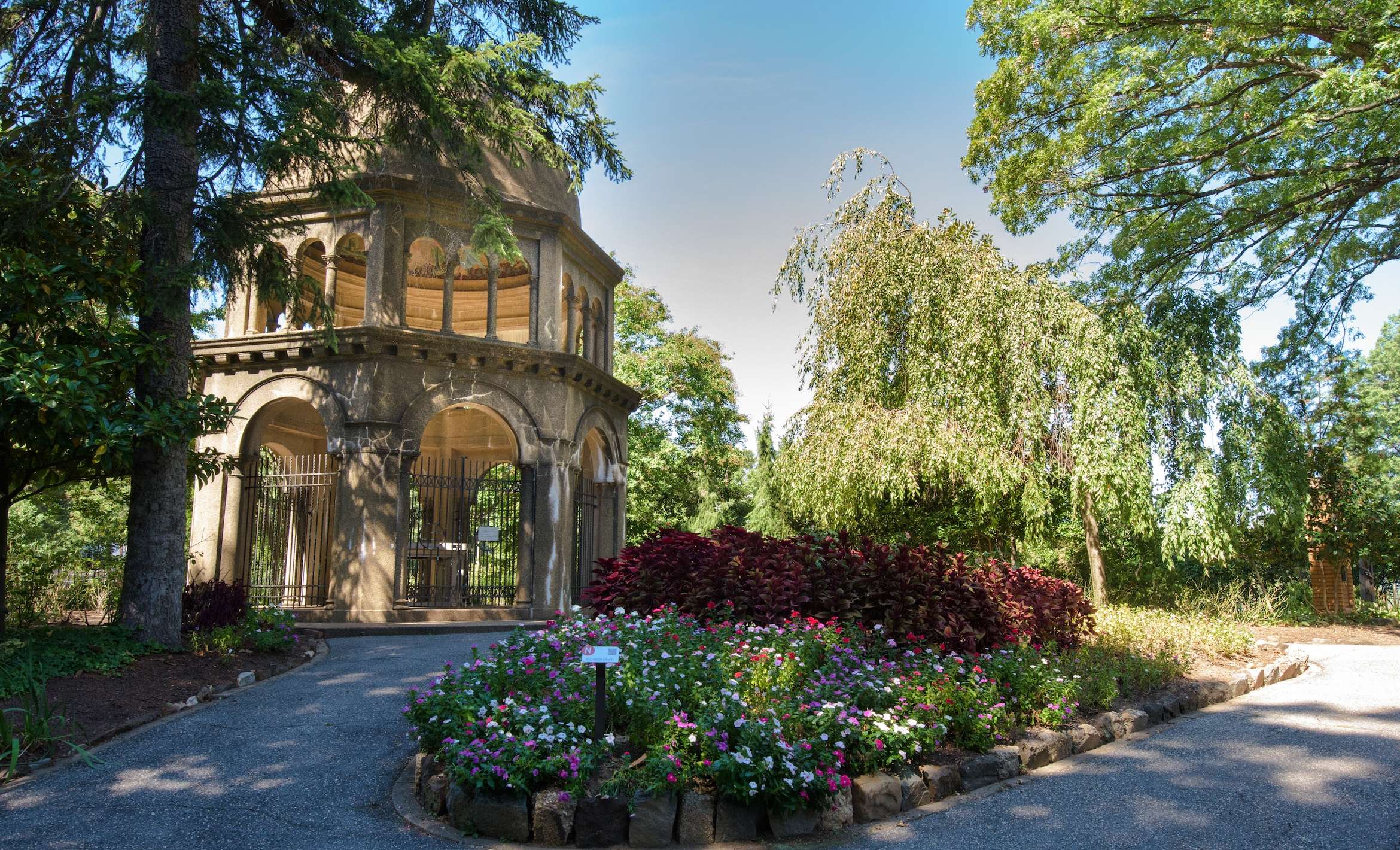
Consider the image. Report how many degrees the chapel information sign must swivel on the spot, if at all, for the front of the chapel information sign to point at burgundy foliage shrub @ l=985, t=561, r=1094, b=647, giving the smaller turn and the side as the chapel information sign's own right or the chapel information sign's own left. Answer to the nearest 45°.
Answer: approximately 135° to the chapel information sign's own left

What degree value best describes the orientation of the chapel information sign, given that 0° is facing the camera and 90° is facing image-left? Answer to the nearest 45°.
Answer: approximately 0°

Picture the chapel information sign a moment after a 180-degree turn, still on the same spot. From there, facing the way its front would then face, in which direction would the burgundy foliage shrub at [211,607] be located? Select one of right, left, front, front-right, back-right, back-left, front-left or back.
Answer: front-left

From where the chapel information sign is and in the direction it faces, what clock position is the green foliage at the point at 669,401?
The green foliage is roughly at 6 o'clock from the chapel information sign.

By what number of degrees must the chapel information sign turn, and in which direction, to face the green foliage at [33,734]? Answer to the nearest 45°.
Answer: approximately 135° to its right

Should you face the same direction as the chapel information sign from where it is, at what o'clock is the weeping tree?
The weeping tree is roughly at 7 o'clock from the chapel information sign.

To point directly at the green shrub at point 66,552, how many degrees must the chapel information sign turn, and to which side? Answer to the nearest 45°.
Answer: approximately 135° to its right

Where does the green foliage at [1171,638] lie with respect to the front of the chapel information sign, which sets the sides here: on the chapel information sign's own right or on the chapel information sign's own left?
on the chapel information sign's own left

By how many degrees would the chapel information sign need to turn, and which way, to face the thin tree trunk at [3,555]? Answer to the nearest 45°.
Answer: approximately 135° to its right
